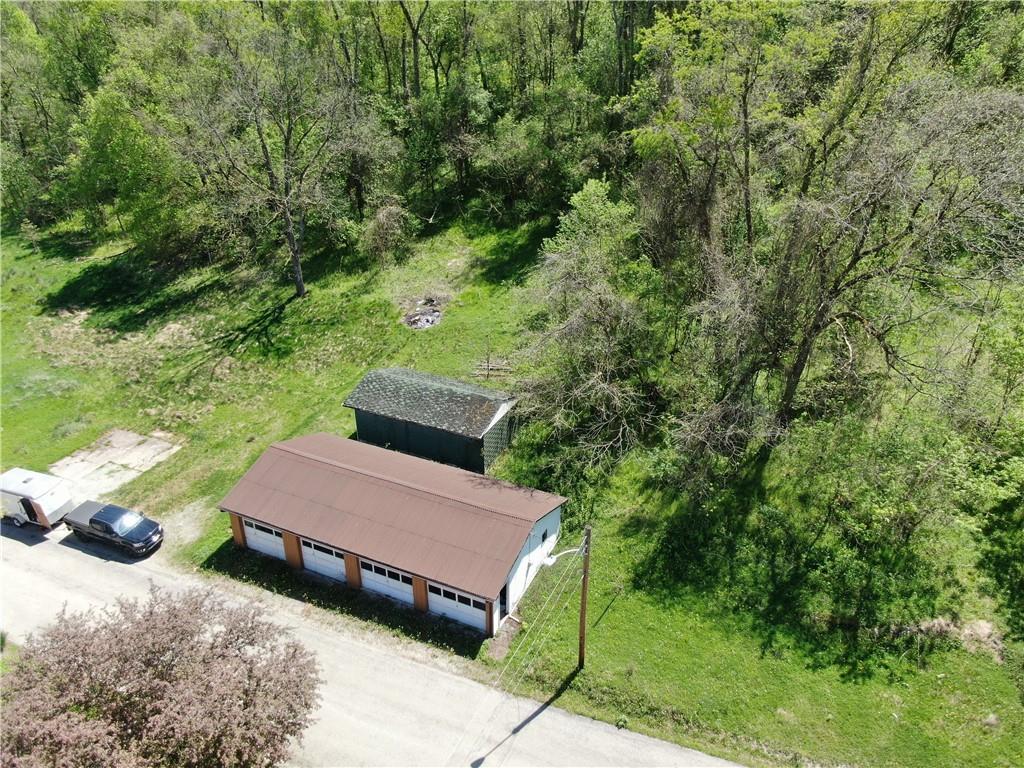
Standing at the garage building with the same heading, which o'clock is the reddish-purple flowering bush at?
The reddish-purple flowering bush is roughly at 12 o'clock from the garage building.

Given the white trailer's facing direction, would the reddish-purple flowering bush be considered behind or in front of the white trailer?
in front

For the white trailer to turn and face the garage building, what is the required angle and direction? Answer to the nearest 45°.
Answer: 0° — it already faces it

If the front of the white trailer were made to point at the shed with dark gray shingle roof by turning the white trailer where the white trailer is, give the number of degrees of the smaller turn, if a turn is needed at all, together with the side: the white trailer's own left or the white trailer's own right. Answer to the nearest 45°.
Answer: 0° — it already faces it

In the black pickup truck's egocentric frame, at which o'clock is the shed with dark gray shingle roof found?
The shed with dark gray shingle roof is roughly at 11 o'clock from the black pickup truck.

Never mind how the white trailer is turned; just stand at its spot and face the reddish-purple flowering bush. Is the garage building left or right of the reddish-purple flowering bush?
left

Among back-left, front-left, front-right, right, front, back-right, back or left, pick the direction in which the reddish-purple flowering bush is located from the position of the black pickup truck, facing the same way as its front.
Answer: front-right

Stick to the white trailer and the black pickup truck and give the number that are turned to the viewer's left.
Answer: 0

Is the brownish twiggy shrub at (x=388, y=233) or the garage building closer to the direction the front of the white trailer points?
the garage building

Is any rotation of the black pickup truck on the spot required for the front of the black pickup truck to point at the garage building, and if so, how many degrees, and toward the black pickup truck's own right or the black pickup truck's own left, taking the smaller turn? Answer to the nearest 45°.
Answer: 0° — it already faces it

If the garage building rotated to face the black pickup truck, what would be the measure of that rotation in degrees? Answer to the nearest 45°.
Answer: approximately 45° to its right

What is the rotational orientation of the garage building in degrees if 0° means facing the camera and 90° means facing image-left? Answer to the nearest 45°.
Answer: approximately 45°

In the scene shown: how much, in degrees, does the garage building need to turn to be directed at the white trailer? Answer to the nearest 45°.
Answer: approximately 90° to its right

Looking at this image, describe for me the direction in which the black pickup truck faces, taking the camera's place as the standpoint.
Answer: facing the viewer and to the right of the viewer
